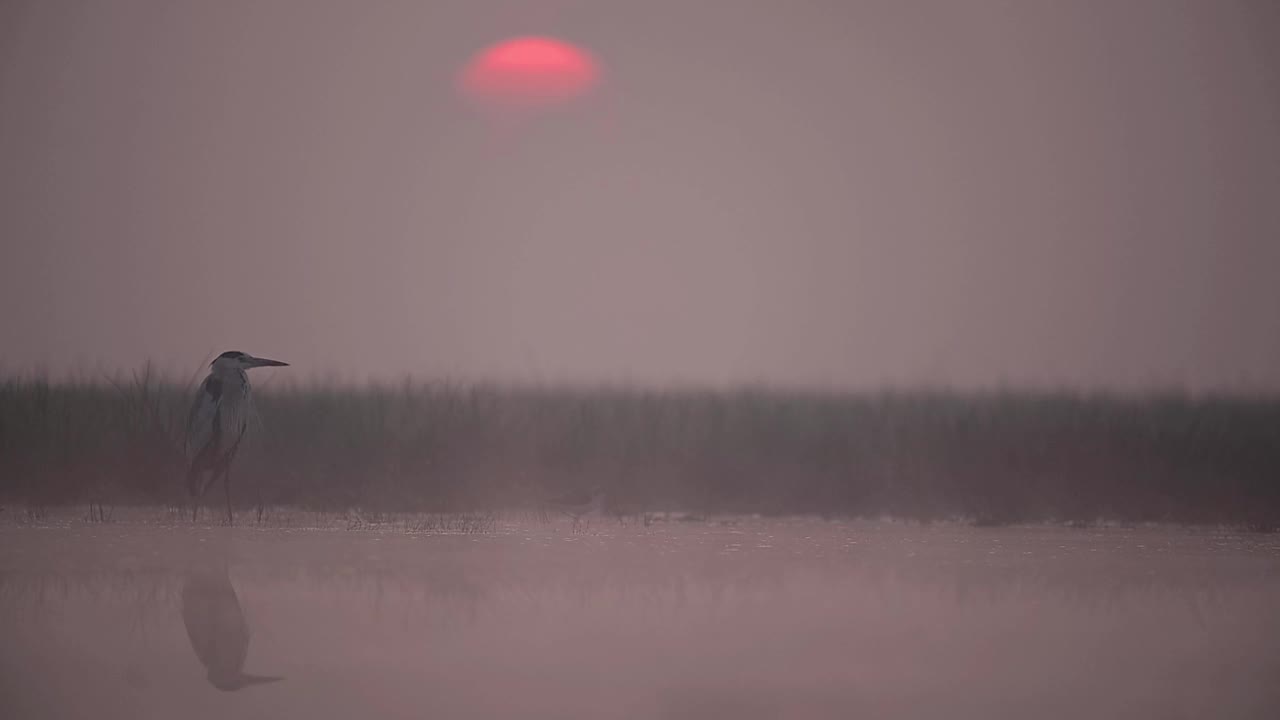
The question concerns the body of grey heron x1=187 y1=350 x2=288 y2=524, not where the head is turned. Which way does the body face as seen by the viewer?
to the viewer's right
